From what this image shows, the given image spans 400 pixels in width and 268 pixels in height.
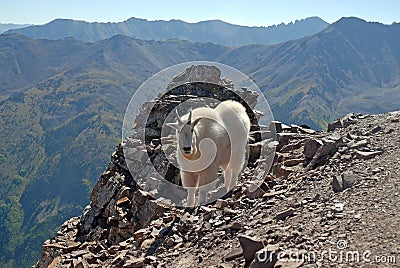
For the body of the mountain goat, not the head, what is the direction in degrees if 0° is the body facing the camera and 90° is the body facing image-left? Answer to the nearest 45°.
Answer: approximately 45°
